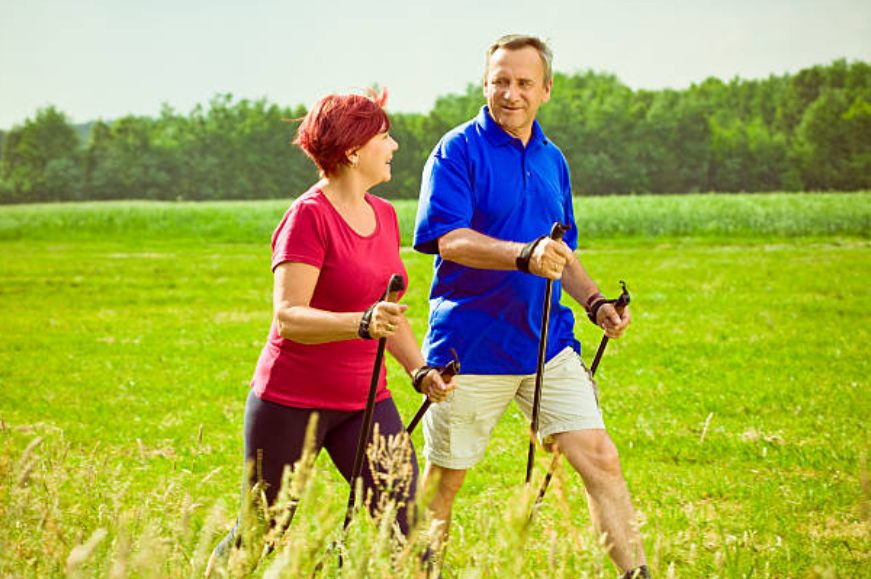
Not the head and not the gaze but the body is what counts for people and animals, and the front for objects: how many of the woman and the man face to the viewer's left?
0

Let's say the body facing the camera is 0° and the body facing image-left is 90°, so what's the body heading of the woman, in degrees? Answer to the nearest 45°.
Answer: approximately 315°

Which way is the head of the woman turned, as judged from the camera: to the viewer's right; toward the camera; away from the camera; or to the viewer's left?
to the viewer's right

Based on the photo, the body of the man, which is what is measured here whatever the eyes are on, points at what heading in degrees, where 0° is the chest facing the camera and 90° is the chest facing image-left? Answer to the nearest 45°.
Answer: approximately 315°

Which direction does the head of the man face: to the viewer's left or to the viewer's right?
to the viewer's left

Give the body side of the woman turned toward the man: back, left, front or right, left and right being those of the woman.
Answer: left

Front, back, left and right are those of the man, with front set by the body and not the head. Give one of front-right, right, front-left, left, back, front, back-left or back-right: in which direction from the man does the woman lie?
right
